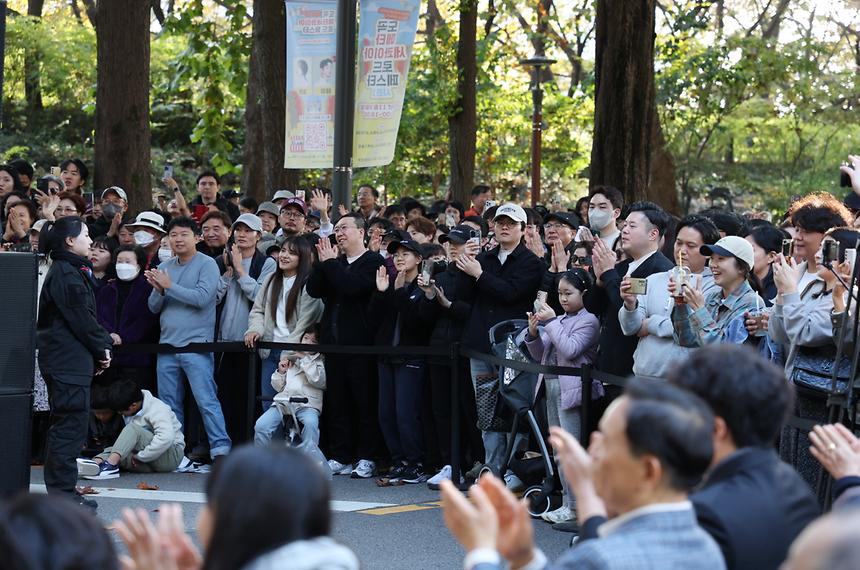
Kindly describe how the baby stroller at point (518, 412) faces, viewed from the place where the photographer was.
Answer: facing the viewer and to the right of the viewer

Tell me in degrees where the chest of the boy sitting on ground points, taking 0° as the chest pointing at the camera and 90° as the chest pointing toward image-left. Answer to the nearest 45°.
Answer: approximately 90°

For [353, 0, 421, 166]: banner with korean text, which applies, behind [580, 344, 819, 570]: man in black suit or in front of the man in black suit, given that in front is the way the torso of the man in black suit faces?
in front

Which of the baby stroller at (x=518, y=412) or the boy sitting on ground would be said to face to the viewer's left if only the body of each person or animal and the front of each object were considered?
the boy sitting on ground

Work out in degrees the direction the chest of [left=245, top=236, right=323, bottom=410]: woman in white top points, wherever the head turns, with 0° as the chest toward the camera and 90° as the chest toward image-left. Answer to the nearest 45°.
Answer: approximately 45°

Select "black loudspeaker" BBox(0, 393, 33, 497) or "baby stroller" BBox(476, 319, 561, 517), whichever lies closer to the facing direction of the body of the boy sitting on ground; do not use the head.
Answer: the black loudspeaker

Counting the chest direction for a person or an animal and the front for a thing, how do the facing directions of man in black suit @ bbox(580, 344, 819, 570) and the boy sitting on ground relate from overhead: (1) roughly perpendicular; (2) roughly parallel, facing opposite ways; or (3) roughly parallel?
roughly perpendicular

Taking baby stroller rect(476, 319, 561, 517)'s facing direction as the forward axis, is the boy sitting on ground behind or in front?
behind

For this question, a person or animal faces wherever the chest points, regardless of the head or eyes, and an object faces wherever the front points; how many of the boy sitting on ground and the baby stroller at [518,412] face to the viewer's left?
1

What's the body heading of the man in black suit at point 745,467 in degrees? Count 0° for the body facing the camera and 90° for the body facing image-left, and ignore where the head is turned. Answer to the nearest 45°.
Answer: approximately 135°

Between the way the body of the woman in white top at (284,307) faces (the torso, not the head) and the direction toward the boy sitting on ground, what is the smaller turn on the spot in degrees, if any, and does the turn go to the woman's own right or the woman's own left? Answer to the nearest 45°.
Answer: approximately 45° to the woman's own right
